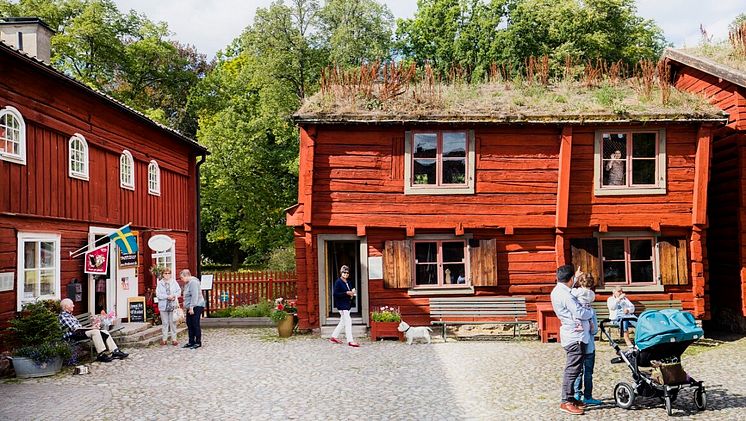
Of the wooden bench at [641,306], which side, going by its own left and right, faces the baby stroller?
front

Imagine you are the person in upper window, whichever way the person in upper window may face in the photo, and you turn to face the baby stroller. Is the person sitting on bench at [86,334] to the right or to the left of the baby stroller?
right

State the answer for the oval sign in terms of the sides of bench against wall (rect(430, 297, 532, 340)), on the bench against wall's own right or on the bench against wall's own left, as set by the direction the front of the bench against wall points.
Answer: on the bench against wall's own right
